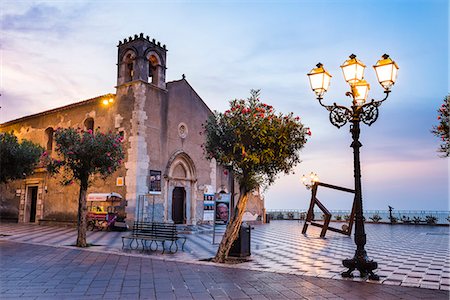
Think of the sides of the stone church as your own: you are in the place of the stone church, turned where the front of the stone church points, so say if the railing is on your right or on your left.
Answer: on your left

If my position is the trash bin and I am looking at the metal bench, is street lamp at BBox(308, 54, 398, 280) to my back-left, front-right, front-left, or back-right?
back-left

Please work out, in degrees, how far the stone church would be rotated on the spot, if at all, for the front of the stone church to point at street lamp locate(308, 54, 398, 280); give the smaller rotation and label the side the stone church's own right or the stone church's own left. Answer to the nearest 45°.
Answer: approximately 45° to the stone church's own right

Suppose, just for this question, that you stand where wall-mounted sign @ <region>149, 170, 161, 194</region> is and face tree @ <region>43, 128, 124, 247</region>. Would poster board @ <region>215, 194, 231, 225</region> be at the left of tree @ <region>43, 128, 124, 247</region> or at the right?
left

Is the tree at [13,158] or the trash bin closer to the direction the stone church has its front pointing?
the trash bin

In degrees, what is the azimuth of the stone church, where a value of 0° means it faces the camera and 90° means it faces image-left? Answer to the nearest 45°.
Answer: approximately 315°

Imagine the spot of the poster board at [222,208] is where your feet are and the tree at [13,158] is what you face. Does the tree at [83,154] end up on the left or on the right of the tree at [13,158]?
left

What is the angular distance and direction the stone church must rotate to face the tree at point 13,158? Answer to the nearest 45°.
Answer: approximately 90° to its right

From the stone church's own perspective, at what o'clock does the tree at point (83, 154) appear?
The tree is roughly at 2 o'clock from the stone church.

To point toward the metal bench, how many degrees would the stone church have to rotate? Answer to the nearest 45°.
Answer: approximately 45° to its right

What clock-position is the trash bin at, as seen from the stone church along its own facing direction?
The trash bin is roughly at 1 o'clock from the stone church.

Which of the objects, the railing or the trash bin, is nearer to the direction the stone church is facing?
the trash bin
